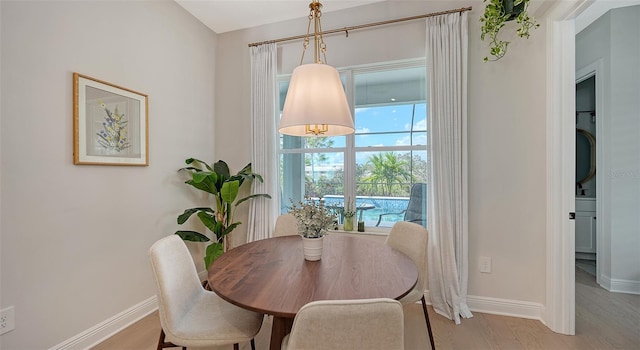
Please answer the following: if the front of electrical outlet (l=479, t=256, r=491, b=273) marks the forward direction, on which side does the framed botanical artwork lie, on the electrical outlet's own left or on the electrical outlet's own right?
on the electrical outlet's own right

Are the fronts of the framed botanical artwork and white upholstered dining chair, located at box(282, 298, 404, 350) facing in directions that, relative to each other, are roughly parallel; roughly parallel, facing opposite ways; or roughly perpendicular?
roughly perpendicular

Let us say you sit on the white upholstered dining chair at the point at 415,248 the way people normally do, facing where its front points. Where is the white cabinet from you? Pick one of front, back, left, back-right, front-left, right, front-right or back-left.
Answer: back

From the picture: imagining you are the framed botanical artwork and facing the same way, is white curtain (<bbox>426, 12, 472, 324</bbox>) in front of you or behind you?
in front

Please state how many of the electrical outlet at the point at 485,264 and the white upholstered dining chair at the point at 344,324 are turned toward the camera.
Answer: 1

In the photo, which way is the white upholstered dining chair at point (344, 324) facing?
away from the camera

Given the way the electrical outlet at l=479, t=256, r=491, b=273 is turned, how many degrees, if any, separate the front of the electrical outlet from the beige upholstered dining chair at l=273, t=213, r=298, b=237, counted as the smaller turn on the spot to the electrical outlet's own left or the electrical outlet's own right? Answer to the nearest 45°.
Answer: approximately 45° to the electrical outlet's own right

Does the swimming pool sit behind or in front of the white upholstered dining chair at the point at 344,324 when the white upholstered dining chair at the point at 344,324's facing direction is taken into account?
in front

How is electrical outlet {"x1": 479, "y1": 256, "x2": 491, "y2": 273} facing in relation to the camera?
toward the camera

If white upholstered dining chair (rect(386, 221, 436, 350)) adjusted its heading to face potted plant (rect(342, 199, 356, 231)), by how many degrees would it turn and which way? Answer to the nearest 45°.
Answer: approximately 90° to its right

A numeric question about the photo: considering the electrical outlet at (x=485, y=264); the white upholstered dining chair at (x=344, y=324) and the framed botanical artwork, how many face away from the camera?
1

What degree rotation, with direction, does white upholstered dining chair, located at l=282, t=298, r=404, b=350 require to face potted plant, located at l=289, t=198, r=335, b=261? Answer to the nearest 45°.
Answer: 0° — it already faces it

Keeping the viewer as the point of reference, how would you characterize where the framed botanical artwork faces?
facing the viewer and to the right of the viewer

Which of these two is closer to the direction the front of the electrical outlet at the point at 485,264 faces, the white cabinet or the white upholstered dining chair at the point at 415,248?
the white upholstered dining chair

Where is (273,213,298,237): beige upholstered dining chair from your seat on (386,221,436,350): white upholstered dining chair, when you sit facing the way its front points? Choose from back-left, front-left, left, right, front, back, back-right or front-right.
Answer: front-right

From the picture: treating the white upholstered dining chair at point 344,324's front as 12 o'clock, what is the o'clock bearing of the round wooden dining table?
The round wooden dining table is roughly at 11 o'clock from the white upholstered dining chair.

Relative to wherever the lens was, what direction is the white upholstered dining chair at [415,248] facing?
facing the viewer and to the left of the viewer

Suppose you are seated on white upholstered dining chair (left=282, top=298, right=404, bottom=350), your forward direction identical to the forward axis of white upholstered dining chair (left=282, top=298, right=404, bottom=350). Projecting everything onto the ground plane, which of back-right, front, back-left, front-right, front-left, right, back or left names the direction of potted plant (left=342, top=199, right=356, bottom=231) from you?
front

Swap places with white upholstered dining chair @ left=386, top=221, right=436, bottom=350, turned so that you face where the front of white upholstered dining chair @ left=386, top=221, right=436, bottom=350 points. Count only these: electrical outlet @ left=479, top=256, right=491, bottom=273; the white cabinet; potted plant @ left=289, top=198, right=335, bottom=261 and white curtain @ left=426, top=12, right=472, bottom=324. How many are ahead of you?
1

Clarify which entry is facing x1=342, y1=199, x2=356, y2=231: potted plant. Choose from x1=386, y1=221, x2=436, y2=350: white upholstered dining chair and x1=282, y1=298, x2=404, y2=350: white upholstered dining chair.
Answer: x1=282, y1=298, x2=404, y2=350: white upholstered dining chair
